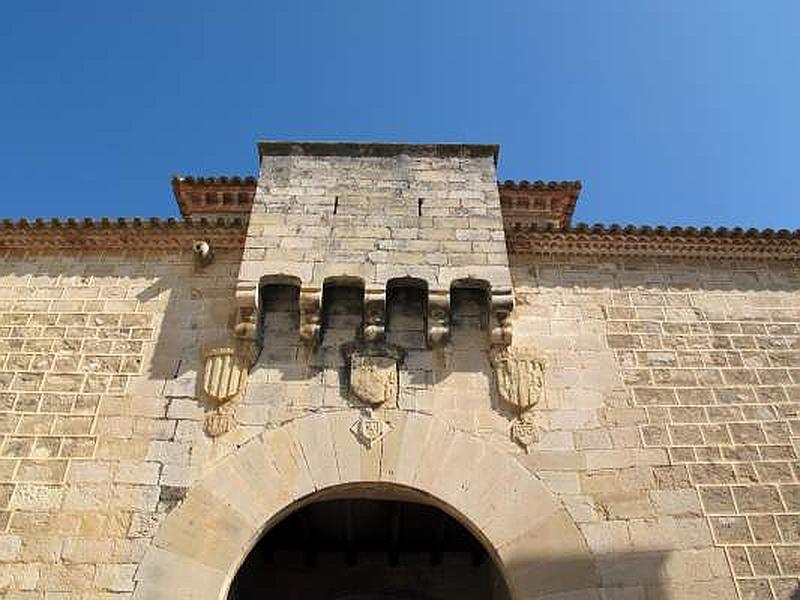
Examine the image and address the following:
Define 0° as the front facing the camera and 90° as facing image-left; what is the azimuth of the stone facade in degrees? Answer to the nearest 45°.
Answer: approximately 0°
